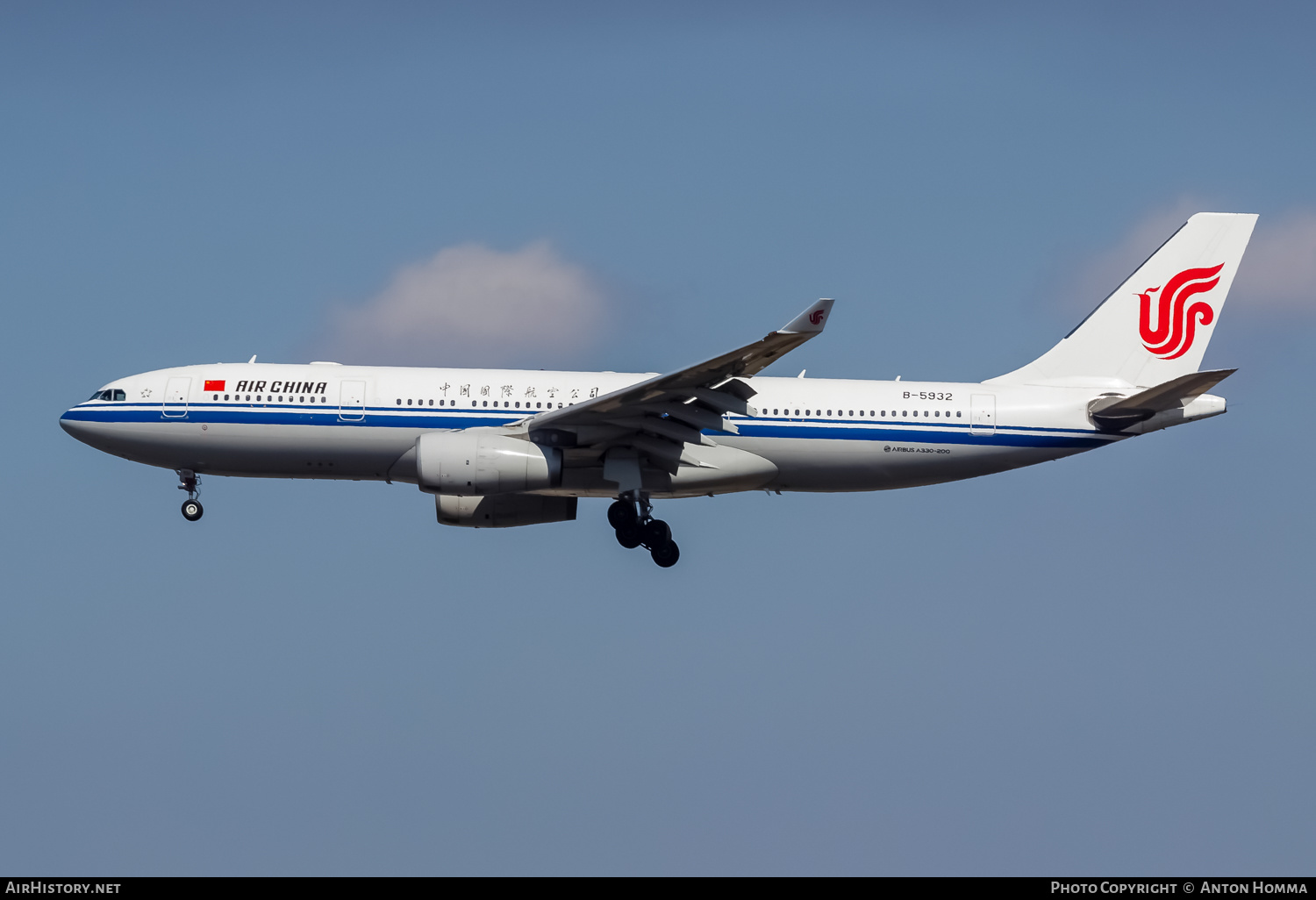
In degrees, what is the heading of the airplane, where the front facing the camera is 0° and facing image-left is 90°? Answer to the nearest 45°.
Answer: approximately 90°
